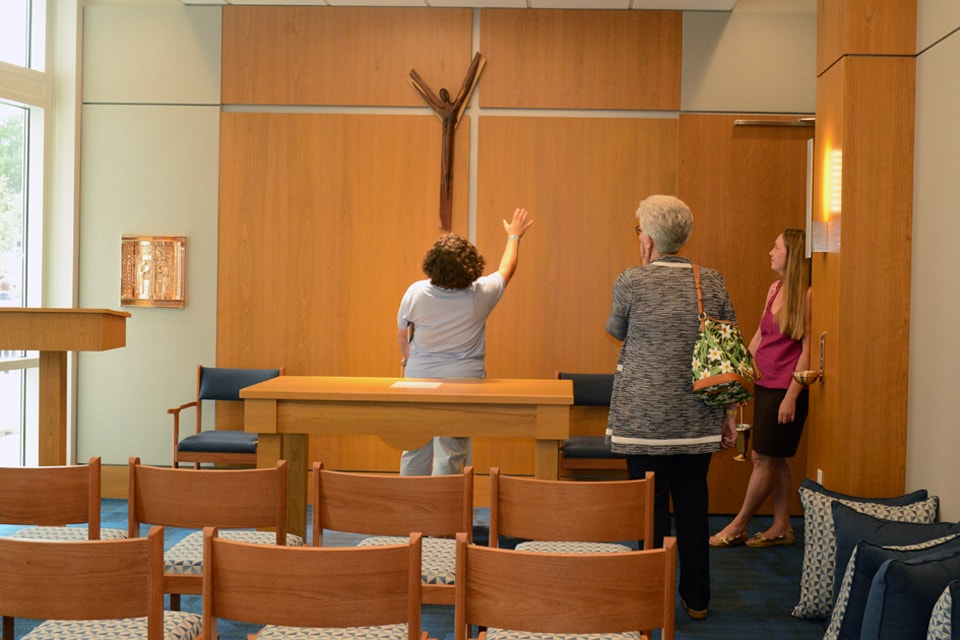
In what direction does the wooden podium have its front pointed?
toward the camera

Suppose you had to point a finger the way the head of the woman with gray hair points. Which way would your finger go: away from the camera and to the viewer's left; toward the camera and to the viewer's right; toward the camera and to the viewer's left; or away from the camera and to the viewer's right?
away from the camera and to the viewer's left

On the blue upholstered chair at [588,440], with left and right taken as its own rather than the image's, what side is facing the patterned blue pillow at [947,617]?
front

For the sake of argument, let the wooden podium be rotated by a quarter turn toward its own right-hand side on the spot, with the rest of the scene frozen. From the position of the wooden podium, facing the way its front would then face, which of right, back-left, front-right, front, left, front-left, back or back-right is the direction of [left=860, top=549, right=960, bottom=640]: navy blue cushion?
back-left

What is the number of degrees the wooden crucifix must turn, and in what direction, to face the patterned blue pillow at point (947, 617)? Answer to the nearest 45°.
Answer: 0° — it already faces it

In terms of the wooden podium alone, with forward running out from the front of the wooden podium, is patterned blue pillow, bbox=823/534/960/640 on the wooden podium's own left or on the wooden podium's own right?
on the wooden podium's own left

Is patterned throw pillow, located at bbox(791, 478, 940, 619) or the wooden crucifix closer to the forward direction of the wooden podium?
the patterned throw pillow

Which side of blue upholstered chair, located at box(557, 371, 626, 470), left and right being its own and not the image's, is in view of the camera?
front

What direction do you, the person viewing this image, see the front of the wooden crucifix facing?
facing the viewer

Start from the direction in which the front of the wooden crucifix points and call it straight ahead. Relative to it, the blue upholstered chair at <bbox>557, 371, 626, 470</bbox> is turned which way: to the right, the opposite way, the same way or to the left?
the same way

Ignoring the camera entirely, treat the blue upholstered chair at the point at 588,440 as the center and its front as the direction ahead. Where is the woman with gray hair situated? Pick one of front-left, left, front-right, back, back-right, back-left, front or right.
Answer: front
